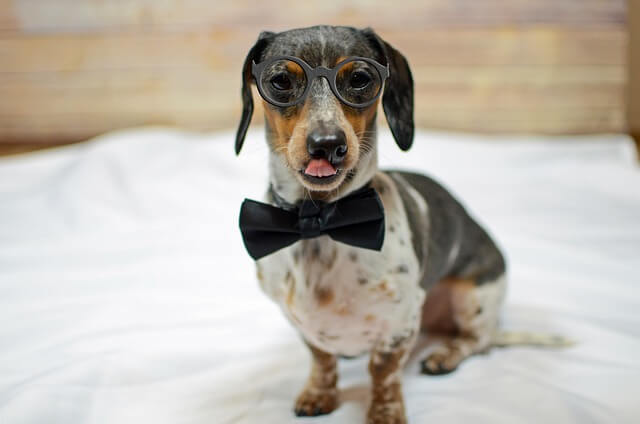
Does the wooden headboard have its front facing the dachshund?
yes

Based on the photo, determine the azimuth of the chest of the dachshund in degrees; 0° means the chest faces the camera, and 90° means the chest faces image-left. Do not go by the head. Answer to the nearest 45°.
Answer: approximately 45°

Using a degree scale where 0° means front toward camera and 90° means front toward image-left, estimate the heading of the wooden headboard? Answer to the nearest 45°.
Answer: approximately 0°

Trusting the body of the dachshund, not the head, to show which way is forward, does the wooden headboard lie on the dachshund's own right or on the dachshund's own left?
on the dachshund's own right
